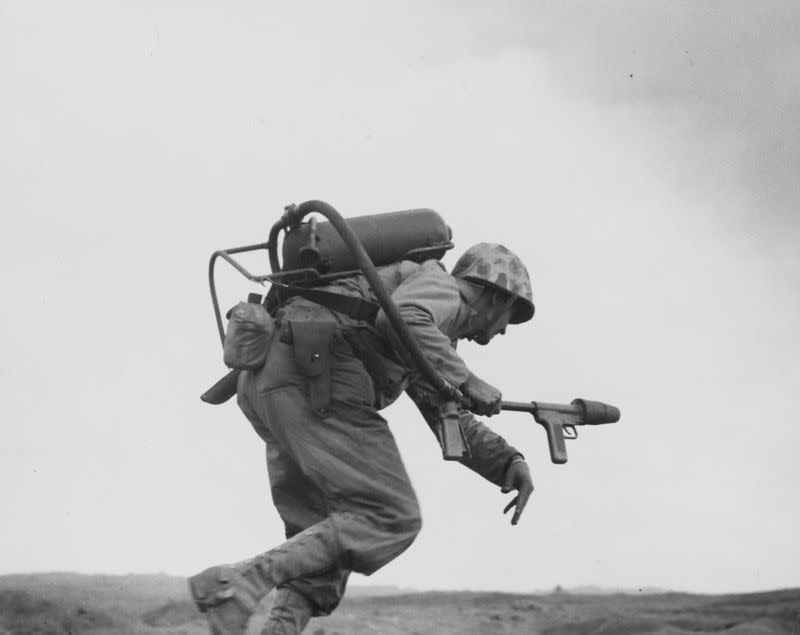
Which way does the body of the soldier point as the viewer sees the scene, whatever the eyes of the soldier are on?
to the viewer's right

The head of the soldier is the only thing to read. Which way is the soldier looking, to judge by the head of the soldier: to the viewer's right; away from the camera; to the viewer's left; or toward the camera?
to the viewer's right
